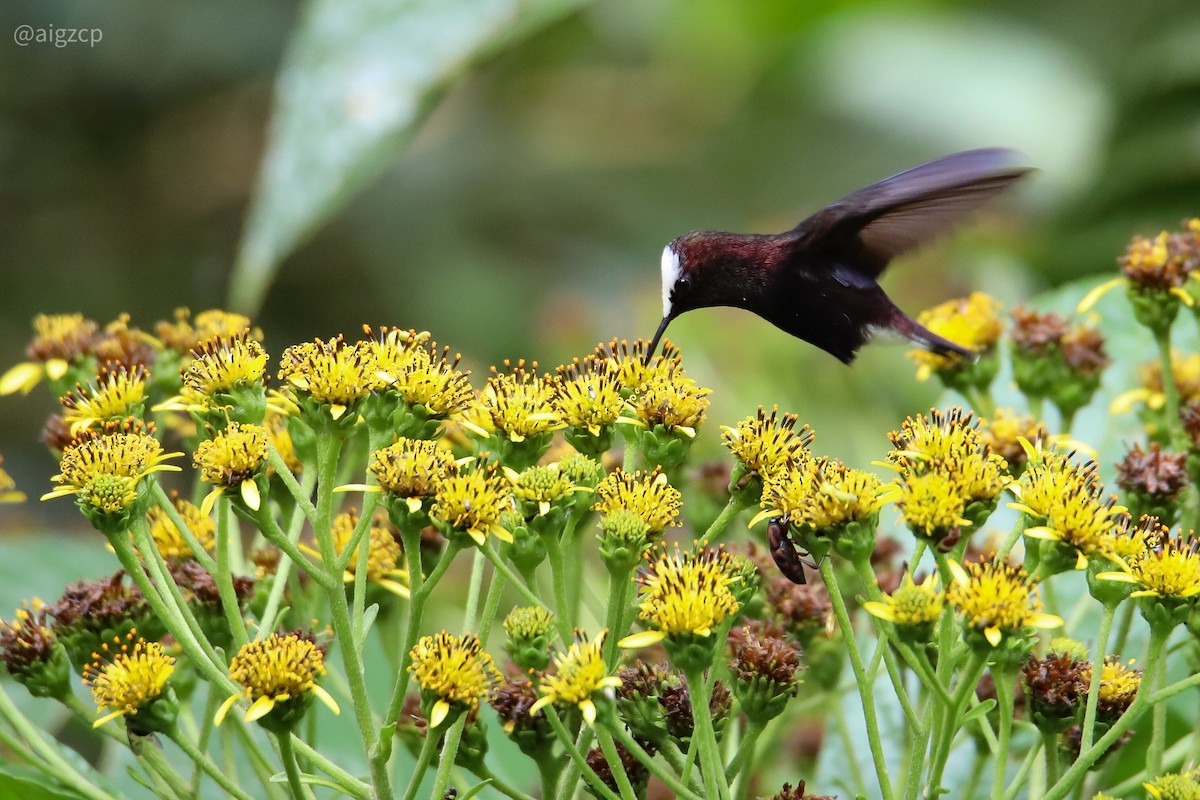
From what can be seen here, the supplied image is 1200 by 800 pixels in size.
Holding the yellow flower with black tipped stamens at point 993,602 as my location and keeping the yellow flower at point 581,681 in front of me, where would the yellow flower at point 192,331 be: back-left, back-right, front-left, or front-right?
front-right

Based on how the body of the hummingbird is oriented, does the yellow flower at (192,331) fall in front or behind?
in front

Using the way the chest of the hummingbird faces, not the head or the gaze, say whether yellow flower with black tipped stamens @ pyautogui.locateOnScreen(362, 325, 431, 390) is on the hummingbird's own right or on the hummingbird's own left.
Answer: on the hummingbird's own left

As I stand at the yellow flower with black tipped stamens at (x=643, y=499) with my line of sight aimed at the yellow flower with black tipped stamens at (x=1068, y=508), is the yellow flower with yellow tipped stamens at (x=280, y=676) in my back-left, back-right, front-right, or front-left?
back-right

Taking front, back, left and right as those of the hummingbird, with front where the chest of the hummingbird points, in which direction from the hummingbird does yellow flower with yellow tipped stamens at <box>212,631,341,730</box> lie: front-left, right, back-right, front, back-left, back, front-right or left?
front-left

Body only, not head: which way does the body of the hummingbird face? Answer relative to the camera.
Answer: to the viewer's left

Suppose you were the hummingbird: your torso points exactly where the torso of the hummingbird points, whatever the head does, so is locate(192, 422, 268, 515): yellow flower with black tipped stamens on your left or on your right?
on your left

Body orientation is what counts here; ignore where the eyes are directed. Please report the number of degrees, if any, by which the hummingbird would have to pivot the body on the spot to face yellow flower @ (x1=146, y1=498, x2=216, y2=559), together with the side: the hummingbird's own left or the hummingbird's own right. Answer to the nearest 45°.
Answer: approximately 45° to the hummingbird's own left
